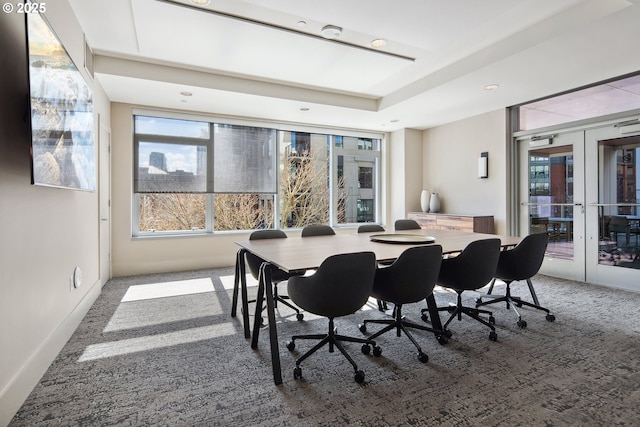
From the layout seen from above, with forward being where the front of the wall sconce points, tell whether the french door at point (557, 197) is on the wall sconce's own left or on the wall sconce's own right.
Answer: on the wall sconce's own left

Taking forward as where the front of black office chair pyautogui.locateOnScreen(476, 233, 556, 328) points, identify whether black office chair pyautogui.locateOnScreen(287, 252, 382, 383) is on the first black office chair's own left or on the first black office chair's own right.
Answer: on the first black office chair's own left

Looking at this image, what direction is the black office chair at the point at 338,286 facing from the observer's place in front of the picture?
facing away from the viewer and to the left of the viewer

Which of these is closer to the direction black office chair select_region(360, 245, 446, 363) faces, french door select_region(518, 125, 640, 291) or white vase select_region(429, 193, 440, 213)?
the white vase

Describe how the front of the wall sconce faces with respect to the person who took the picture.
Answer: facing the viewer and to the left of the viewer

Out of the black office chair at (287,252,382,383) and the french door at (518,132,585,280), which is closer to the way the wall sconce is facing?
the black office chair

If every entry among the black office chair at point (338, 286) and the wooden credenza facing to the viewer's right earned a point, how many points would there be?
0

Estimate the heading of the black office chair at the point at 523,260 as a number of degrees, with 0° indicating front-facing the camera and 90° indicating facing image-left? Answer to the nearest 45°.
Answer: approximately 135°

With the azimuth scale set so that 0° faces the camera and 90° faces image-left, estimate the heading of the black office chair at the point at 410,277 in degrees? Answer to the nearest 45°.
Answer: approximately 135°

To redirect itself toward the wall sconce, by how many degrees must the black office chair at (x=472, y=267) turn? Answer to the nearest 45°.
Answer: approximately 45° to its right

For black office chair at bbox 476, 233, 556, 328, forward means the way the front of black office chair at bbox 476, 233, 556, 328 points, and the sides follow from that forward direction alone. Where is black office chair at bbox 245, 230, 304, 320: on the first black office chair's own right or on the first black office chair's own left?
on the first black office chair's own left

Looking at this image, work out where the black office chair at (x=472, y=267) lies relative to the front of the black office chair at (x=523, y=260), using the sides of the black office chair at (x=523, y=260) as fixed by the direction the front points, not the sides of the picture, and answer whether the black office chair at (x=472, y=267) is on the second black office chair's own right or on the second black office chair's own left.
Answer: on the second black office chair's own left

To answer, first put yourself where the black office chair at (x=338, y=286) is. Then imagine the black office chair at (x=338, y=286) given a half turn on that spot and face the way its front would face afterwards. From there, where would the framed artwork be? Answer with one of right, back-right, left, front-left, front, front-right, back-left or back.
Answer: back-right

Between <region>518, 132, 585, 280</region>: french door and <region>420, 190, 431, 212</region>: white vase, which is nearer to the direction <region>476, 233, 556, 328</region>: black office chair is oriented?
the white vase

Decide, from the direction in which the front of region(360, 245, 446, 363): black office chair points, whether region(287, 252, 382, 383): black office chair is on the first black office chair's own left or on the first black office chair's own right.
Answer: on the first black office chair's own left

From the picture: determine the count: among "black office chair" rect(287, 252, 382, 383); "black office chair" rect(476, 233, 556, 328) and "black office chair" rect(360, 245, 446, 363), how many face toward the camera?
0
